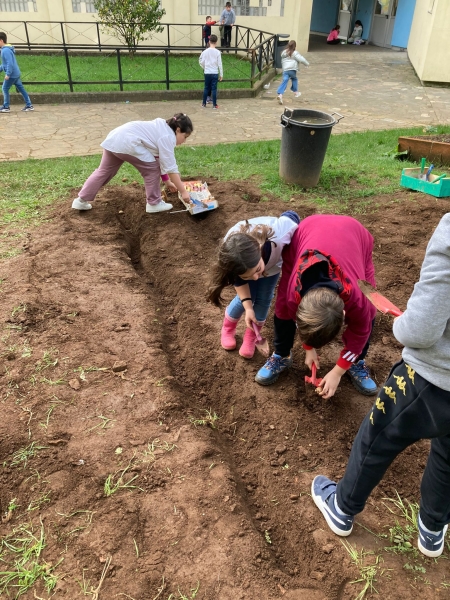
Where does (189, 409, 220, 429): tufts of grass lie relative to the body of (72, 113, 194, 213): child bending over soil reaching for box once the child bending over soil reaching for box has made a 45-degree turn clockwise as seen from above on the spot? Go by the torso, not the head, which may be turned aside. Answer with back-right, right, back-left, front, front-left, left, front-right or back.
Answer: front-right

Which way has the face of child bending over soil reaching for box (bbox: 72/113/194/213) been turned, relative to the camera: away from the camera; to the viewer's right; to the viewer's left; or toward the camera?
to the viewer's right

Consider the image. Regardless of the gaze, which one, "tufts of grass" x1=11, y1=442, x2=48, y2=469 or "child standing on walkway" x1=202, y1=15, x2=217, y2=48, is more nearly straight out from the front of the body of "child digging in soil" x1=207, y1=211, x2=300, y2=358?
the tufts of grass

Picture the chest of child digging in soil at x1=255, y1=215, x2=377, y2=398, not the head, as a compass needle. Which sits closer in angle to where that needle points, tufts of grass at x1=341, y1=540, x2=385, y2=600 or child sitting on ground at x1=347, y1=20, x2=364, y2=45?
the tufts of grass

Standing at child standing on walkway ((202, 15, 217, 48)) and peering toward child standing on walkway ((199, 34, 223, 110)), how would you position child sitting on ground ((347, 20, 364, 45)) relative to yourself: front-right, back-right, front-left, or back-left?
back-left

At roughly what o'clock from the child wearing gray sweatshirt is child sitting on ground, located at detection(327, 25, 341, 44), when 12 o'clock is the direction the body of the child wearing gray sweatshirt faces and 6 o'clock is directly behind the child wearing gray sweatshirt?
The child sitting on ground is roughly at 1 o'clock from the child wearing gray sweatshirt.

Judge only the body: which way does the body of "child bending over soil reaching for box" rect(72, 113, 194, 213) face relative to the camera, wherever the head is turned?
to the viewer's right

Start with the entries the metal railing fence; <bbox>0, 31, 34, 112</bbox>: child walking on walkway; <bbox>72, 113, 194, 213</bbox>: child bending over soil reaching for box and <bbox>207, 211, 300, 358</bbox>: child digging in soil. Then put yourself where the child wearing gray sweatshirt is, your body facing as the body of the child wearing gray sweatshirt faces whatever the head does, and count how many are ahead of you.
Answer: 4

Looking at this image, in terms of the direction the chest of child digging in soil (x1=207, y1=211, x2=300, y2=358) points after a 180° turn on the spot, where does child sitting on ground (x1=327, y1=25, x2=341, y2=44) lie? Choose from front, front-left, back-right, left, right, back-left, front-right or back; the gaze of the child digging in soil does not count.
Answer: front-left

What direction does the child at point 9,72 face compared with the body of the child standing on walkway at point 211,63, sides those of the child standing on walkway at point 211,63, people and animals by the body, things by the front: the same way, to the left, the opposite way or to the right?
to the left

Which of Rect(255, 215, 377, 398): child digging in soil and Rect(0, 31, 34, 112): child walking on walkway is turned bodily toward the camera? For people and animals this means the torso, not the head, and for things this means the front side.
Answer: the child digging in soil

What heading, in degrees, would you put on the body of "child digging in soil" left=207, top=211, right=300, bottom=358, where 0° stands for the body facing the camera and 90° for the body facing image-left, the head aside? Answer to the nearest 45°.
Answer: approximately 45°

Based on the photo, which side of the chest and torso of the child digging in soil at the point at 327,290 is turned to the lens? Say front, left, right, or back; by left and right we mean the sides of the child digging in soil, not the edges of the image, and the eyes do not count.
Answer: front
